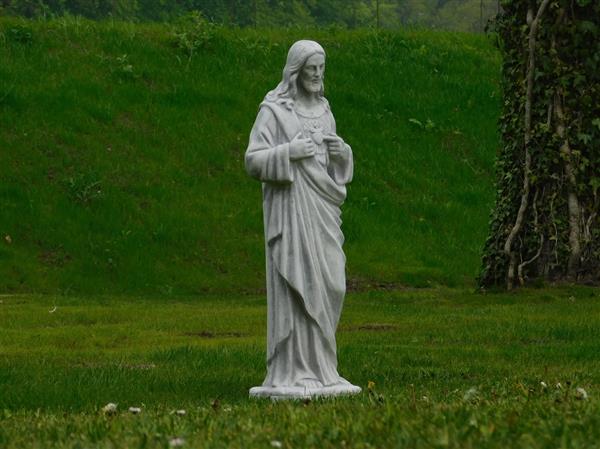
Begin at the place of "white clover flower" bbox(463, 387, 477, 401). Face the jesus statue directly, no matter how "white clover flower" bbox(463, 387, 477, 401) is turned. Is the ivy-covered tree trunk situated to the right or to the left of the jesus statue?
right

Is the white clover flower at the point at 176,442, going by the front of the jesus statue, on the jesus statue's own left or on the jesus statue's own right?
on the jesus statue's own right

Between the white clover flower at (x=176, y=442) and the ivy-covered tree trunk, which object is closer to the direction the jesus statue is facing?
the white clover flower

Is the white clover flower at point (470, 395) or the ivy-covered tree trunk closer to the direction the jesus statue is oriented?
the white clover flower

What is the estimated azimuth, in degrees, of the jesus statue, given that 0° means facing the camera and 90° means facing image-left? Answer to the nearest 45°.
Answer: approximately 315°

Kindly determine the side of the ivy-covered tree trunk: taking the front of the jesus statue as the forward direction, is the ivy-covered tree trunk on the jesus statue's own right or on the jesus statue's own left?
on the jesus statue's own left
